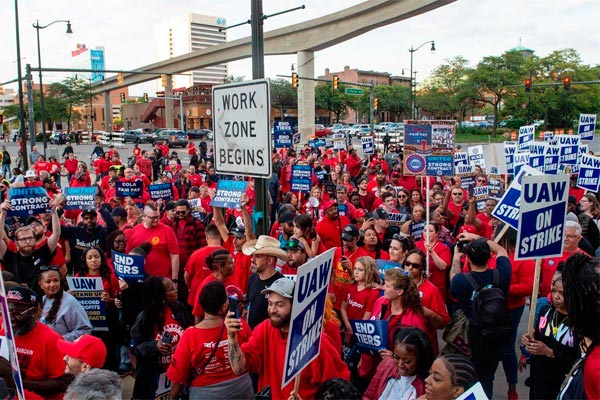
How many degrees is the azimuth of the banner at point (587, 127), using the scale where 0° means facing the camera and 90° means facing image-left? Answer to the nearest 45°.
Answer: approximately 0°

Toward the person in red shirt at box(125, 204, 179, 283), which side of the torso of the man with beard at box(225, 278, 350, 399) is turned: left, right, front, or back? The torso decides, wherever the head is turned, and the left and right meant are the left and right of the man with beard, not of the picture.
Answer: right

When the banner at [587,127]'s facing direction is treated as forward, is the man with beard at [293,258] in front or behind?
in front

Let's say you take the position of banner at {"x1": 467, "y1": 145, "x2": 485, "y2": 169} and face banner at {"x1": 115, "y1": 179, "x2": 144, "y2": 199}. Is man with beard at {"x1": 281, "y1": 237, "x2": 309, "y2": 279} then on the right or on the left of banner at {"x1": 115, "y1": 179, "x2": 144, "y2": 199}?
left

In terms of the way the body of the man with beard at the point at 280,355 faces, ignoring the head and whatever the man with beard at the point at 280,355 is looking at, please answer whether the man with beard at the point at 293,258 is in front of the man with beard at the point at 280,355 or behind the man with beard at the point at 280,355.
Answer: behind

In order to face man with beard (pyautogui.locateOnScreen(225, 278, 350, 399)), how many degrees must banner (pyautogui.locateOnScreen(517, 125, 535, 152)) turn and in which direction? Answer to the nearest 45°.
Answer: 0° — it already faces them

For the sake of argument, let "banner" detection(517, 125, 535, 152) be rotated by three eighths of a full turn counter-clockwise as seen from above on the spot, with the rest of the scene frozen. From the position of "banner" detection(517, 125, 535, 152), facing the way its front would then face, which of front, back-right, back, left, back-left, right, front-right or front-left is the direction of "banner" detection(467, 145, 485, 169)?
left
